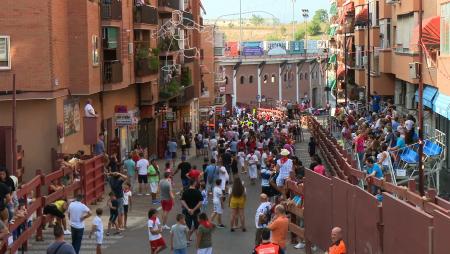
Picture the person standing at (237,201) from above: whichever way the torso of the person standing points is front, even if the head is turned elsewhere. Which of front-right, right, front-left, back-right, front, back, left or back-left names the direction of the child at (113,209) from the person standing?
left

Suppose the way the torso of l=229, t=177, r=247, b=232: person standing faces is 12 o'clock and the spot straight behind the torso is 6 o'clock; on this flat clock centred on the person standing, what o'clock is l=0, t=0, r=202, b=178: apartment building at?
The apartment building is roughly at 11 o'clock from the person standing.

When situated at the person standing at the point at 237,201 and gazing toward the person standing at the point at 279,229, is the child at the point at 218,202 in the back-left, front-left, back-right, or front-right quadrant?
back-right

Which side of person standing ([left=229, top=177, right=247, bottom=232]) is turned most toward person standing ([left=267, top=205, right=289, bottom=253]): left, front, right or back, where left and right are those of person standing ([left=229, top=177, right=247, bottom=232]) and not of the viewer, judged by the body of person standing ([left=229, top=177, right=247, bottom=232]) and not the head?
back

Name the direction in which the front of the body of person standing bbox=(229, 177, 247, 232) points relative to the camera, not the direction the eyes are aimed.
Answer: away from the camera

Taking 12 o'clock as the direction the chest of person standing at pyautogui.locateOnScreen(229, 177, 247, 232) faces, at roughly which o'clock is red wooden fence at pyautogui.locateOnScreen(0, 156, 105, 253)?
The red wooden fence is roughly at 9 o'clock from the person standing.

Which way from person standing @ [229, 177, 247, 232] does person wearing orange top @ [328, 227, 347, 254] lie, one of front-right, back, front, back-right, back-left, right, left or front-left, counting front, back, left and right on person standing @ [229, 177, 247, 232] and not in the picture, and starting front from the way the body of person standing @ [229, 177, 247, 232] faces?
back
